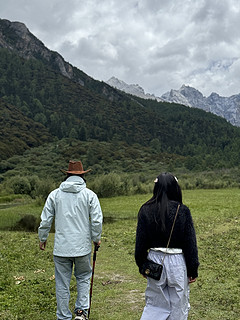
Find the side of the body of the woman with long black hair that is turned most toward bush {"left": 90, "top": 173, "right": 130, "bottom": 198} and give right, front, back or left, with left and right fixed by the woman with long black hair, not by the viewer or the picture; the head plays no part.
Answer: front

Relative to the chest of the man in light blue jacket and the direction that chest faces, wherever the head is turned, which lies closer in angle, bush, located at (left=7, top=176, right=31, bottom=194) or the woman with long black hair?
the bush

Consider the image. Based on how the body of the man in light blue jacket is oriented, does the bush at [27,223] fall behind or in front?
in front

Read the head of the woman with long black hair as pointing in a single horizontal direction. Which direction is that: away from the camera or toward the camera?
away from the camera

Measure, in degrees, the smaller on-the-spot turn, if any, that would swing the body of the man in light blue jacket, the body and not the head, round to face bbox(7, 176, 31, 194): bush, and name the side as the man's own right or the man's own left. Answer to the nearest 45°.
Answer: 0° — they already face it

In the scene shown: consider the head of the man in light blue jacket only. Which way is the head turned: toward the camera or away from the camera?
away from the camera

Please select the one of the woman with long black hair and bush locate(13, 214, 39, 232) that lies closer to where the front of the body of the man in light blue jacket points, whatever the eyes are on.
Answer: the bush

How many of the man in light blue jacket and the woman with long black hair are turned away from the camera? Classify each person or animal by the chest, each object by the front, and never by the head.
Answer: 2

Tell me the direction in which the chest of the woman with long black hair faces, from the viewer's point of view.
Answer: away from the camera

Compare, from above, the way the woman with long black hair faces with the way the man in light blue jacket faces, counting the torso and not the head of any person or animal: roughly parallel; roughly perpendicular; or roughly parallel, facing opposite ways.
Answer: roughly parallel

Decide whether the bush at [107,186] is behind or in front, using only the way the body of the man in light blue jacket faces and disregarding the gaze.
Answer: in front

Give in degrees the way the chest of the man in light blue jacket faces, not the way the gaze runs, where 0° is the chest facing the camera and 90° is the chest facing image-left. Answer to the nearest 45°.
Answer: approximately 180°

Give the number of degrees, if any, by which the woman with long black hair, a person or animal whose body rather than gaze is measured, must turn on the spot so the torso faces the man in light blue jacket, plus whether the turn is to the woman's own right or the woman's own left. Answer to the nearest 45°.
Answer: approximately 45° to the woman's own left

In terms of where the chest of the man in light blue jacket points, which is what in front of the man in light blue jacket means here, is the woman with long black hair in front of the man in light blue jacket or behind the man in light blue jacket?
behind

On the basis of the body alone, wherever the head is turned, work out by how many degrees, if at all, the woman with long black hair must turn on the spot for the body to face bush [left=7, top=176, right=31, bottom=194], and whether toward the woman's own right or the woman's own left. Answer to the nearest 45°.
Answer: approximately 45° to the woman's own left

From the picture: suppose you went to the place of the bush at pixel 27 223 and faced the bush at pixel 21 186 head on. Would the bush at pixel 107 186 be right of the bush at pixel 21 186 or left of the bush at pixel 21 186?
right
